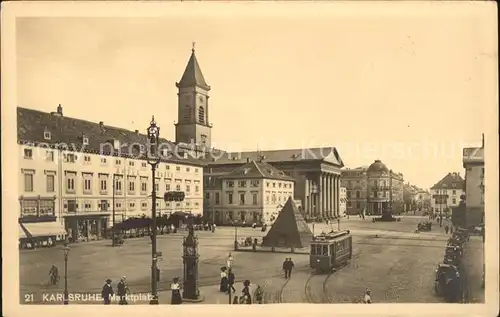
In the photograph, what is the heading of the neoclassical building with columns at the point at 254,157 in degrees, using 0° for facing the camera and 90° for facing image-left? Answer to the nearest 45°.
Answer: approximately 315°

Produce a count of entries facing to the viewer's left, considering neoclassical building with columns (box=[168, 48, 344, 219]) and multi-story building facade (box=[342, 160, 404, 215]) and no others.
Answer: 0
